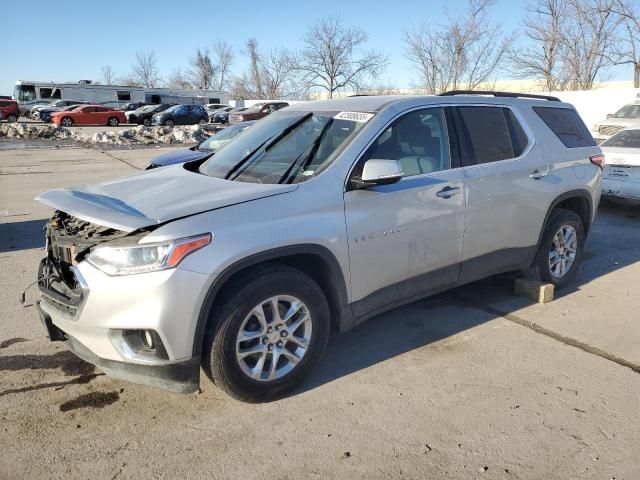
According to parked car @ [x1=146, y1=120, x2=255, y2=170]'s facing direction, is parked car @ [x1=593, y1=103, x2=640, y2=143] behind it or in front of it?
behind

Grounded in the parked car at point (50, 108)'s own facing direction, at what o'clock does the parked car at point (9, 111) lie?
the parked car at point (9, 111) is roughly at 12 o'clock from the parked car at point (50, 108).

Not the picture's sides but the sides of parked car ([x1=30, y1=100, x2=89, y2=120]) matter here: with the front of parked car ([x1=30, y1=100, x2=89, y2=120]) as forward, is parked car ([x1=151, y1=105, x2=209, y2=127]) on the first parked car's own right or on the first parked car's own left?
on the first parked car's own left

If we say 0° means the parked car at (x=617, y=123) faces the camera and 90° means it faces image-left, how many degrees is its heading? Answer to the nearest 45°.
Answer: approximately 45°

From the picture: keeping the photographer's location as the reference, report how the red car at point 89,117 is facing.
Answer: facing to the left of the viewer

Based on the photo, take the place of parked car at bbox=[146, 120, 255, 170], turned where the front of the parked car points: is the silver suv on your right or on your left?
on your left

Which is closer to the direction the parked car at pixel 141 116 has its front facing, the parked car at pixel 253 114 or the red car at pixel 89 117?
the red car

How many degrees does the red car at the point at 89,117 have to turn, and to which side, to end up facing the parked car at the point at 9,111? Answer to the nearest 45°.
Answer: approximately 45° to its right
